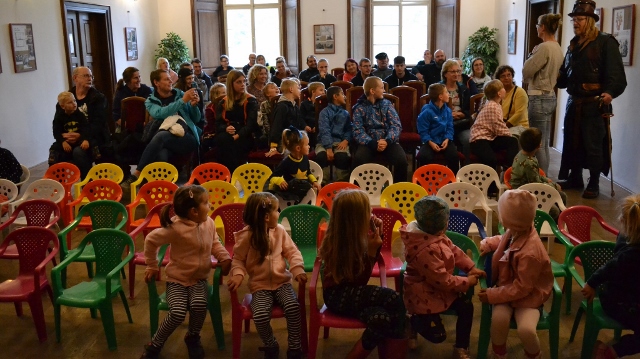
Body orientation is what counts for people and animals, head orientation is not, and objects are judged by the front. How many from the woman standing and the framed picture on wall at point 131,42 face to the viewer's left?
1

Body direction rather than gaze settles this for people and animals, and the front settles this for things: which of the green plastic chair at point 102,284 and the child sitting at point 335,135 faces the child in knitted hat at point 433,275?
the child sitting

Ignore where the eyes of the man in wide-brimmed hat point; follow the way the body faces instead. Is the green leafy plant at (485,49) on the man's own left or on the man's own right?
on the man's own right

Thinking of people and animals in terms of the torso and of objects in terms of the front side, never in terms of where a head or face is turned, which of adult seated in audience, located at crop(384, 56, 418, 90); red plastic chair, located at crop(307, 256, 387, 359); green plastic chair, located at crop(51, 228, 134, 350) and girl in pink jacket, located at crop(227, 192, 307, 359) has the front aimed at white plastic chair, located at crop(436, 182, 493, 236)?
the adult seated in audience

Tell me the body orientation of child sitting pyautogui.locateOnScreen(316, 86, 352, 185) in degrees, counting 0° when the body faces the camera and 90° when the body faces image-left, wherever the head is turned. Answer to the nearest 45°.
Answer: approximately 0°

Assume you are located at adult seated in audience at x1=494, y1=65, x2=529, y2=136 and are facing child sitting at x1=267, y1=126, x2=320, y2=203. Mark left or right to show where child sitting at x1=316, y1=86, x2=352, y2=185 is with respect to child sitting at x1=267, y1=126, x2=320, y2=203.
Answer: right

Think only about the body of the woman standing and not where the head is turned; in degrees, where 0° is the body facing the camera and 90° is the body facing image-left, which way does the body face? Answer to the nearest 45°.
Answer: approximately 90°

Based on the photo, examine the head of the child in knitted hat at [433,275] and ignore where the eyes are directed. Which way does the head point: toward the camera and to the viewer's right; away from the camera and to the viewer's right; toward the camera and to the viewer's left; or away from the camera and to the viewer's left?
away from the camera and to the viewer's right

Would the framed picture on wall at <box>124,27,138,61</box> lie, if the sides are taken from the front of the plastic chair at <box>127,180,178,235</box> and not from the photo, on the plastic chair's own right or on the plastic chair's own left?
on the plastic chair's own right
